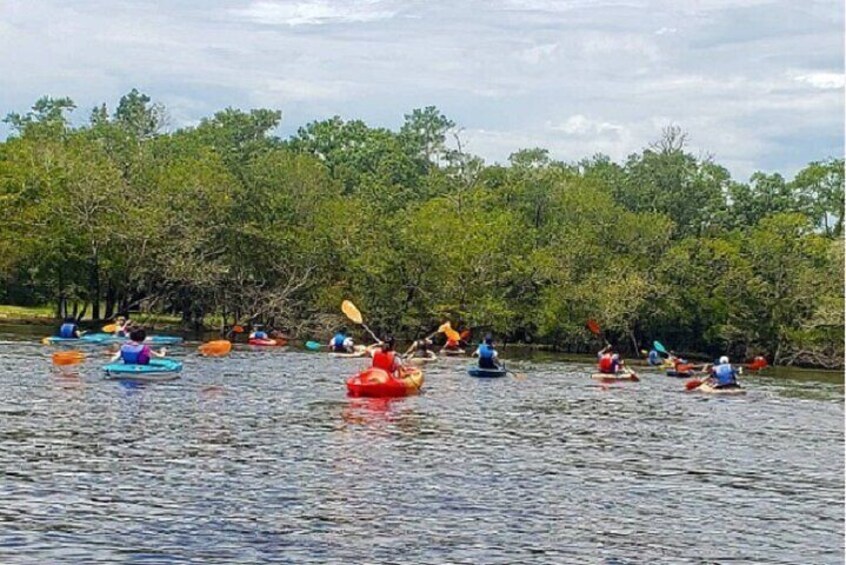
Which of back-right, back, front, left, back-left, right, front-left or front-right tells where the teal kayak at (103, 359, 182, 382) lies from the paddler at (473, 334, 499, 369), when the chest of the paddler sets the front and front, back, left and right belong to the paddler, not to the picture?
back-left

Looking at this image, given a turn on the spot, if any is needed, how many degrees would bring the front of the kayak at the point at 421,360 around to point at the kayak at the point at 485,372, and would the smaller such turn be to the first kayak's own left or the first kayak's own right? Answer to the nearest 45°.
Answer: approximately 90° to the first kayak's own right

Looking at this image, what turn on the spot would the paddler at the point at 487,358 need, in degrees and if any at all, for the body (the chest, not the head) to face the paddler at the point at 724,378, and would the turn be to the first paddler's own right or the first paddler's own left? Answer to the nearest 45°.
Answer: approximately 90° to the first paddler's own right

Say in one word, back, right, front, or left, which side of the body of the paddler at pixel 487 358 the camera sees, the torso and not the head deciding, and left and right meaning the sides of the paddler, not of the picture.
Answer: back

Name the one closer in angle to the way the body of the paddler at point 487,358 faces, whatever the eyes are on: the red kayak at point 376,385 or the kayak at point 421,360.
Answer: the kayak

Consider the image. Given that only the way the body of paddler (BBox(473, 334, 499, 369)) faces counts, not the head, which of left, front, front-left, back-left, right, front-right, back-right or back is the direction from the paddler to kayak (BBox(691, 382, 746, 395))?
right
